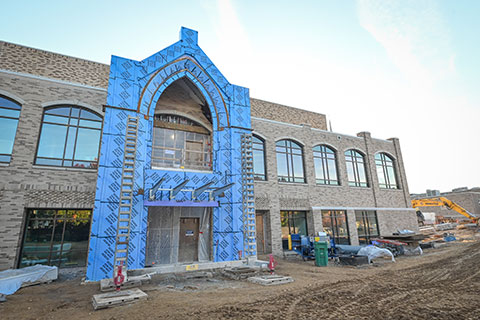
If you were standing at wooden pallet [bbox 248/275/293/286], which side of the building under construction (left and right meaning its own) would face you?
front

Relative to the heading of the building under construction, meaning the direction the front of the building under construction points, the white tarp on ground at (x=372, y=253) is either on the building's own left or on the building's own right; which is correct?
on the building's own left

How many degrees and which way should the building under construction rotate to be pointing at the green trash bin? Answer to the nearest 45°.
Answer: approximately 45° to its left

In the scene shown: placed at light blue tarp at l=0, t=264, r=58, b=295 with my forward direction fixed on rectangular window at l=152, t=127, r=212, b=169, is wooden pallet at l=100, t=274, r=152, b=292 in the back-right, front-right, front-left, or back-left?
front-right

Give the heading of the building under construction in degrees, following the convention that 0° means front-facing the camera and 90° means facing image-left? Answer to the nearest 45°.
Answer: approximately 315°
